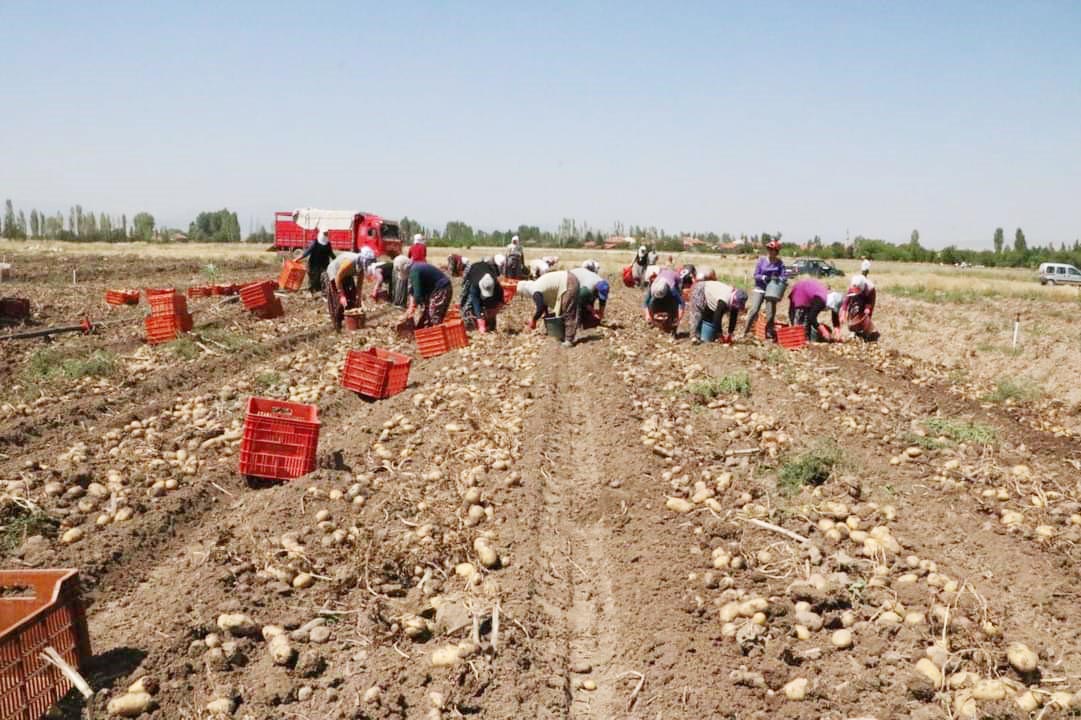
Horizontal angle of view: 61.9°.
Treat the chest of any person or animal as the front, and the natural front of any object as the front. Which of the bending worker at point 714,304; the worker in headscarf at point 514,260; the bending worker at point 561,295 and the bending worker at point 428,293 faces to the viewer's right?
the bending worker at point 714,304

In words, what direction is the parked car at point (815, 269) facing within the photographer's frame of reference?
facing to the right of the viewer

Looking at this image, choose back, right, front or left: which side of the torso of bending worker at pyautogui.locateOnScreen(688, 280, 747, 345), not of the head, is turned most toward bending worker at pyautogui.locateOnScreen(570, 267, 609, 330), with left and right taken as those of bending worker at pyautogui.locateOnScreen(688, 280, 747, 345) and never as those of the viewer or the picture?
back

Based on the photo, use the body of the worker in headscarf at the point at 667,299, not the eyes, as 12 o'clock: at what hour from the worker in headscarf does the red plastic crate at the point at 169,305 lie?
The red plastic crate is roughly at 2 o'clock from the worker in headscarf.

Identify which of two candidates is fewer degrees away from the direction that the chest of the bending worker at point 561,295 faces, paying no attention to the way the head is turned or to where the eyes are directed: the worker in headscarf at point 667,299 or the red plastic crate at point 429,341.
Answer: the red plastic crate

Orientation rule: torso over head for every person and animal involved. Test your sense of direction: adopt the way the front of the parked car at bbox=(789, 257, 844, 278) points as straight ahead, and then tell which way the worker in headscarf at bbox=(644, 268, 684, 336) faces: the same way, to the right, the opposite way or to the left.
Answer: to the right

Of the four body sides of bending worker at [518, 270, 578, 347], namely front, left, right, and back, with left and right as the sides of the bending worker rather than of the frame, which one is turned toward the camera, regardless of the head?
left

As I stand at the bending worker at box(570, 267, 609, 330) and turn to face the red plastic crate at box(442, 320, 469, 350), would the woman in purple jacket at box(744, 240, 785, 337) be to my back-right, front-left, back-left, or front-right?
back-left

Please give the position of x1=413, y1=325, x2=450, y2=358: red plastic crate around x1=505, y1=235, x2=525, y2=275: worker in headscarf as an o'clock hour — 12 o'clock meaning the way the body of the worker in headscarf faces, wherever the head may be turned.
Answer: The red plastic crate is roughly at 12 o'clock from the worker in headscarf.

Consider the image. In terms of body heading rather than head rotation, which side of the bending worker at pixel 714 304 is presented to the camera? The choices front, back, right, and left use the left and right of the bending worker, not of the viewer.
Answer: right

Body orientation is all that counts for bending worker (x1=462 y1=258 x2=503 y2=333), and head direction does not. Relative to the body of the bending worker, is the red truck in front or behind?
behind
